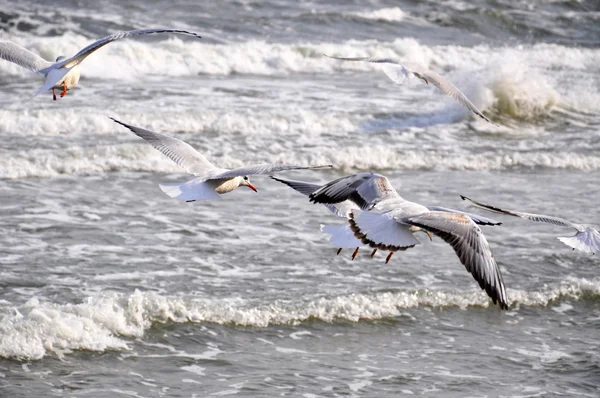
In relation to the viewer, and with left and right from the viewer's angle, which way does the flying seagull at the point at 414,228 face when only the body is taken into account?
facing away from the viewer and to the right of the viewer

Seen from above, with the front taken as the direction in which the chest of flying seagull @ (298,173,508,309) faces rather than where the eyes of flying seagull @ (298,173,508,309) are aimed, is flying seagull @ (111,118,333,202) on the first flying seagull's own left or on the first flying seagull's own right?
on the first flying seagull's own left
